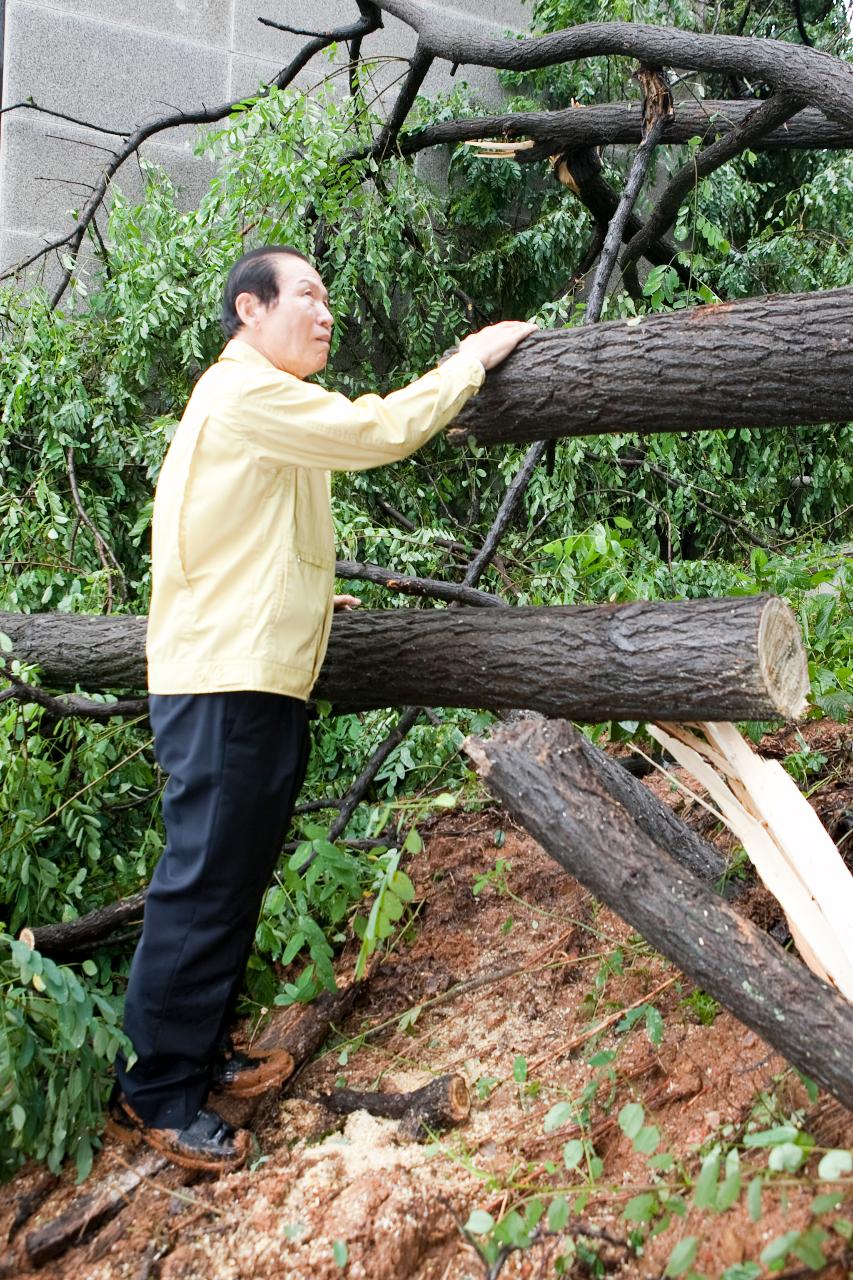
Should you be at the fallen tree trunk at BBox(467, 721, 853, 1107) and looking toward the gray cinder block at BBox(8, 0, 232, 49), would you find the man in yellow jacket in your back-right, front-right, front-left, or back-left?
front-left

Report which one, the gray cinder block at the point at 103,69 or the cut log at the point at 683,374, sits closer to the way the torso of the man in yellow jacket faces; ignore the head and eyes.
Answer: the cut log

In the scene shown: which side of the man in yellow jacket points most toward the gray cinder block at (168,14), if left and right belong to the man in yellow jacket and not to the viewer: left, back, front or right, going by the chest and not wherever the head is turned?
left

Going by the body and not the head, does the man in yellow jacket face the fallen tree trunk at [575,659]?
yes

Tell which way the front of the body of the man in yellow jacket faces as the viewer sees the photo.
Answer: to the viewer's right

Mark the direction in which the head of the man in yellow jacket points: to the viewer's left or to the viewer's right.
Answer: to the viewer's right

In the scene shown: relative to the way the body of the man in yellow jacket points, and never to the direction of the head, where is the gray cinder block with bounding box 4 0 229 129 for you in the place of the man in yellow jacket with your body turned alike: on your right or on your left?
on your left

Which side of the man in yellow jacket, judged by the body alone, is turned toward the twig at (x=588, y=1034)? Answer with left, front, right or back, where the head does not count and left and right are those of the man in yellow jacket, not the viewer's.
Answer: front

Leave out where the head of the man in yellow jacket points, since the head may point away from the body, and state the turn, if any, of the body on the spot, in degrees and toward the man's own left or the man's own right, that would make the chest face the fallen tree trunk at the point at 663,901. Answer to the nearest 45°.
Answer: approximately 45° to the man's own right

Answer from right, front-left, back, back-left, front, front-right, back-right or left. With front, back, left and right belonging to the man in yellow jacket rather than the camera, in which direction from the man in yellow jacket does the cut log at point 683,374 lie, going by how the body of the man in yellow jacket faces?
front
